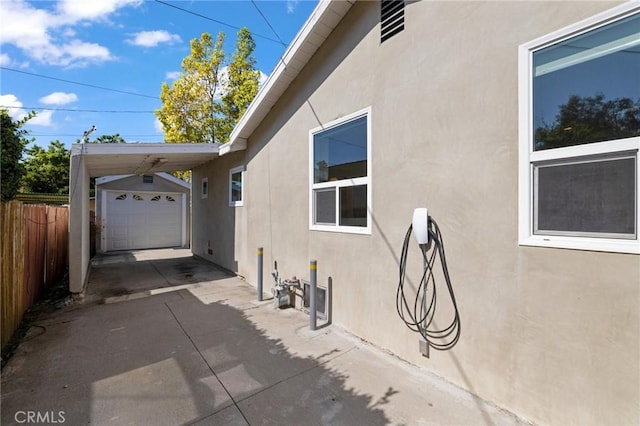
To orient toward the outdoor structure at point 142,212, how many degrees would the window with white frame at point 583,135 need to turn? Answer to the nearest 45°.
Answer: approximately 45° to its right

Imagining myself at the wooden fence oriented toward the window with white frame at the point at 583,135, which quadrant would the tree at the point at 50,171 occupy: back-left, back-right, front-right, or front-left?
back-left

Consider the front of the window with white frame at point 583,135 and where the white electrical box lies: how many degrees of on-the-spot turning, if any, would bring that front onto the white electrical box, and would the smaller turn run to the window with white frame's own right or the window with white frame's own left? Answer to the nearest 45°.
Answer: approximately 45° to the window with white frame's own right

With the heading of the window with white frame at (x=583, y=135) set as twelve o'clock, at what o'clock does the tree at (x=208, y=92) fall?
The tree is roughly at 2 o'clock from the window with white frame.

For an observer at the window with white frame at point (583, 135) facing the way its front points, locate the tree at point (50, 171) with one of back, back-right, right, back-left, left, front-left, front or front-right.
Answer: front-right

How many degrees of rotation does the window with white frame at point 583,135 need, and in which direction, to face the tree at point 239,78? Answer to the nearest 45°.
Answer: approximately 90° to its right

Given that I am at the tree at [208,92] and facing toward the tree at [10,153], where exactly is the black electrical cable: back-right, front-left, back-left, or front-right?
front-left

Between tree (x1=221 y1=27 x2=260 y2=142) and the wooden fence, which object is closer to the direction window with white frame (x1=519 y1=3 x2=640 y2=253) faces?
the wooden fence

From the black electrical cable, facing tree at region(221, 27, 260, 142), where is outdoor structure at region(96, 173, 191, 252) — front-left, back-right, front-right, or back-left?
front-left

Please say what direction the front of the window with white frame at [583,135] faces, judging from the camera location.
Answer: facing the viewer and to the left of the viewer

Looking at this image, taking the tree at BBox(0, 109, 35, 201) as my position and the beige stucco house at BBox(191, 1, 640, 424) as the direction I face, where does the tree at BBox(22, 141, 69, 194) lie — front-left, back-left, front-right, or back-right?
back-left

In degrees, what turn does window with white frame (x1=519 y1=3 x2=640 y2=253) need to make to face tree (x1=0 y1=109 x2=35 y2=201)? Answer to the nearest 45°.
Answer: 0° — it already faces it

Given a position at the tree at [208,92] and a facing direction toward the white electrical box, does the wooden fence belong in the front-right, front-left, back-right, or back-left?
front-right
